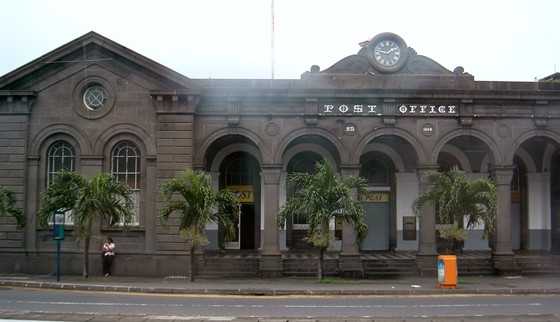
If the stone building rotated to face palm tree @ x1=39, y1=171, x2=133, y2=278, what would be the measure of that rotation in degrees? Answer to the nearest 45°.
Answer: approximately 45° to its right

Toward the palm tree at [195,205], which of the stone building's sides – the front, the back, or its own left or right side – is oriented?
front

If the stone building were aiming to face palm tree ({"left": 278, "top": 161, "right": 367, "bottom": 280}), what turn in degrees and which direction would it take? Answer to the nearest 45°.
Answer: approximately 45° to its left

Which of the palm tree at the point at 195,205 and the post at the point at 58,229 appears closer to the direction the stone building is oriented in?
the palm tree

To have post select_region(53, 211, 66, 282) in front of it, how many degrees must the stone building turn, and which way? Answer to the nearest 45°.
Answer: approximately 45° to its right

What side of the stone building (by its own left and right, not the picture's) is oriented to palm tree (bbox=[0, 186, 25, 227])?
right

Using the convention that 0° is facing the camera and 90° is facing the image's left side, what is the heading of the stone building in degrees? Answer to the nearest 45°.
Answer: approximately 0°
